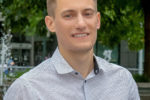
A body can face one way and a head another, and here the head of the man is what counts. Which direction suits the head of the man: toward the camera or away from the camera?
toward the camera

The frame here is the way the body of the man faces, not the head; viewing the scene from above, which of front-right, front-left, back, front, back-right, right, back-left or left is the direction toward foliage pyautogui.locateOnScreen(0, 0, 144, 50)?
back-left

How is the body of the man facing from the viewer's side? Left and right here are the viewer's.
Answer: facing the viewer and to the right of the viewer

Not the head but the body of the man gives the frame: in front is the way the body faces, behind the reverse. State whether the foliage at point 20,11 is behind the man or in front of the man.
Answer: behind
